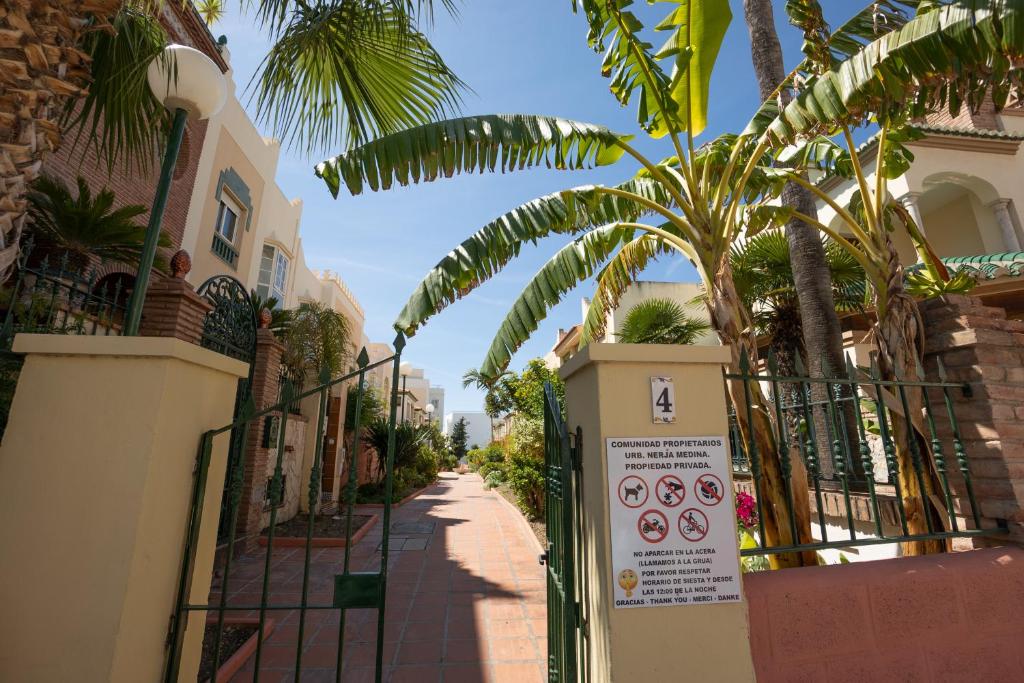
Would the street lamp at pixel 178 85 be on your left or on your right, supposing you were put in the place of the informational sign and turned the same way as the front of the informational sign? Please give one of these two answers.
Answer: on your right

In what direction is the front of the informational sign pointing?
toward the camera

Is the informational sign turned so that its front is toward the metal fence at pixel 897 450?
no

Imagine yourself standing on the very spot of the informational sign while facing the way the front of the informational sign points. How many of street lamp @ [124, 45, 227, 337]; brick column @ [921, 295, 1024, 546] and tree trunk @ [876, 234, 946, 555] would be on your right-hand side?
1

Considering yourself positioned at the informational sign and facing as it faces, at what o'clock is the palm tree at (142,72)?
The palm tree is roughly at 3 o'clock from the informational sign.

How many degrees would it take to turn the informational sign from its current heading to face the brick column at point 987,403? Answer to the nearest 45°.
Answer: approximately 135° to its left

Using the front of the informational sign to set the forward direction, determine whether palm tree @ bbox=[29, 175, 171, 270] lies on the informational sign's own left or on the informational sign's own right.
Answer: on the informational sign's own right

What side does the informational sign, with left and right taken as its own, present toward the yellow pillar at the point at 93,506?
right

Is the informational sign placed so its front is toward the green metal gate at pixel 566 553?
no

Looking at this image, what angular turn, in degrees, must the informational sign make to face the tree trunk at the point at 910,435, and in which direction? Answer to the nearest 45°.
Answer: approximately 135° to its left

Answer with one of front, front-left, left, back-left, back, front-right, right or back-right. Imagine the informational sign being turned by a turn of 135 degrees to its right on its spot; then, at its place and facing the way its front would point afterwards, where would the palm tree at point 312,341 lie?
front
